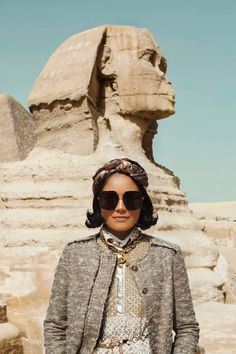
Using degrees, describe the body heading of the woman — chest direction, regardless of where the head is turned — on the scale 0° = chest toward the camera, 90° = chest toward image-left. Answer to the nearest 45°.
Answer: approximately 0°
